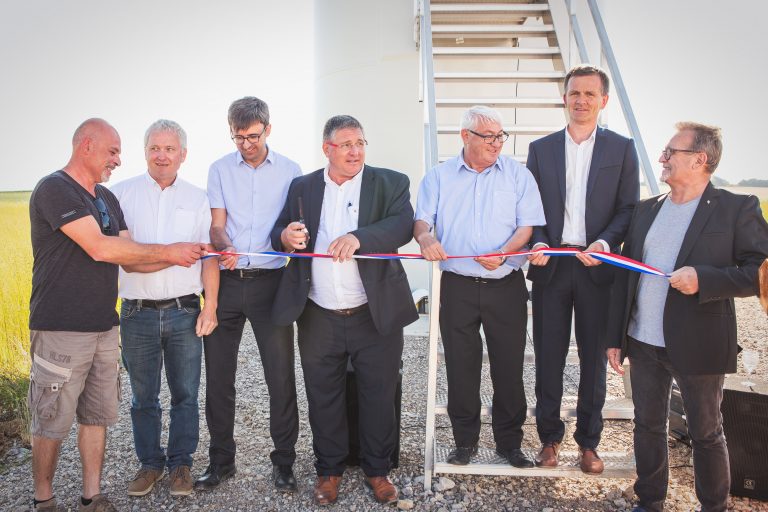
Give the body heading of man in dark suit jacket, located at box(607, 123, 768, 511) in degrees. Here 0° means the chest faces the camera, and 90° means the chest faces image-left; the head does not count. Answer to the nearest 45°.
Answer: approximately 45°

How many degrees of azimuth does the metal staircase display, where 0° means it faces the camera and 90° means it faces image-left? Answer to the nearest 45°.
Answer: approximately 0°

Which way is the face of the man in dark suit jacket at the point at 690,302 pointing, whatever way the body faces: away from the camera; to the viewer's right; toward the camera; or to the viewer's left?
to the viewer's left

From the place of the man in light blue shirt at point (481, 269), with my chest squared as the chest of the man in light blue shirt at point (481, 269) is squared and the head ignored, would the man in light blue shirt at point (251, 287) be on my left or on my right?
on my right

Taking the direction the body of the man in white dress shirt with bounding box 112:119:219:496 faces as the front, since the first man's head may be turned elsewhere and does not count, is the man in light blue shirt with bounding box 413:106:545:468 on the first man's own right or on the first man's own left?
on the first man's own left

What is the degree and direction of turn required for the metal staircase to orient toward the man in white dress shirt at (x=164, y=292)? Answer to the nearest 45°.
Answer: approximately 45° to its right
